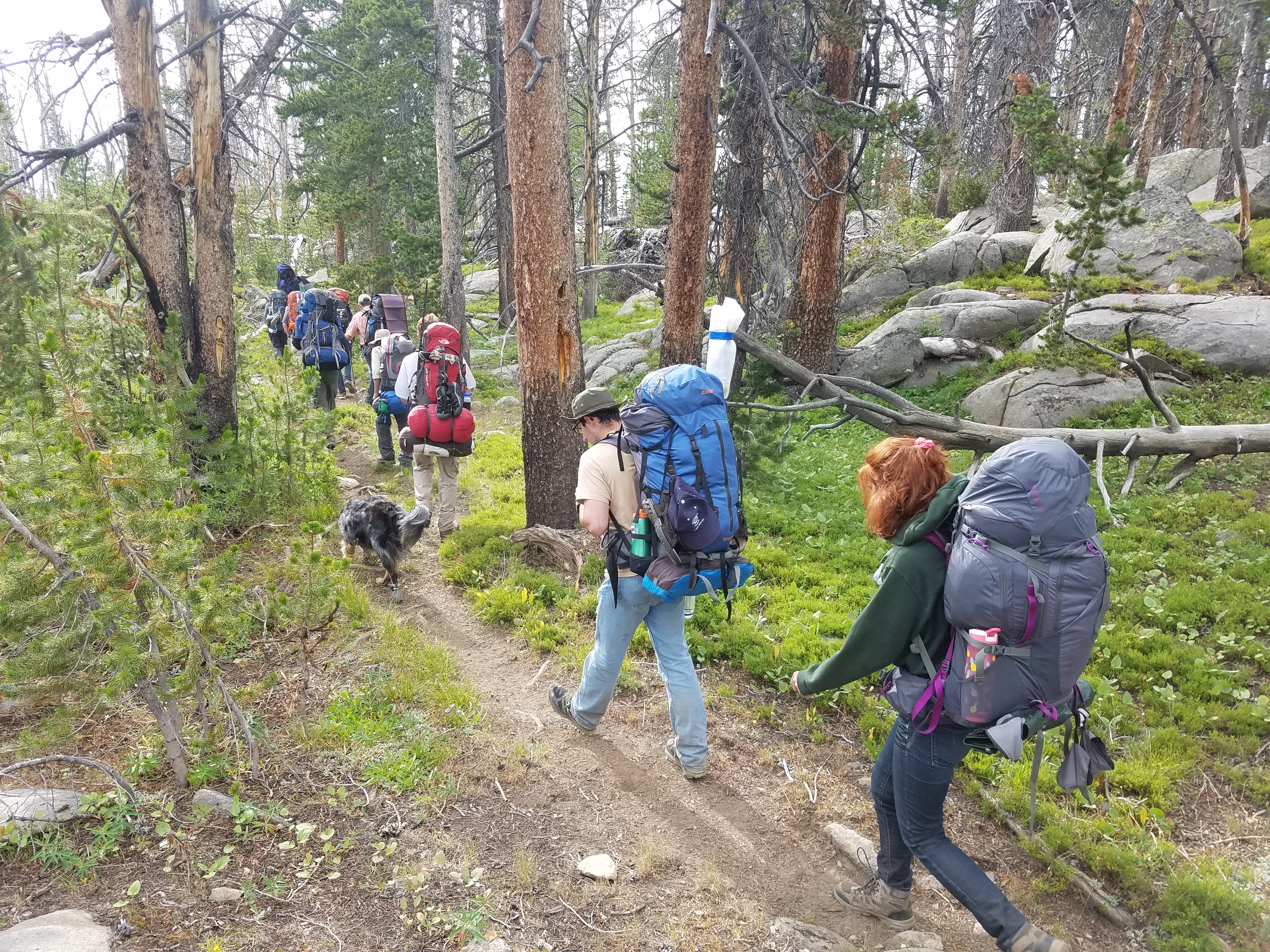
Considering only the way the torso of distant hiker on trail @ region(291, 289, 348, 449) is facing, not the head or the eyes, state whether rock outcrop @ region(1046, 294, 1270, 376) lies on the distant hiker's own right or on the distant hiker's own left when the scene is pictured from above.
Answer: on the distant hiker's own right

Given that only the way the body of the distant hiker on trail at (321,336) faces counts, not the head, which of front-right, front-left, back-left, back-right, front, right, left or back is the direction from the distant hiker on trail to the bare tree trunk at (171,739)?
back

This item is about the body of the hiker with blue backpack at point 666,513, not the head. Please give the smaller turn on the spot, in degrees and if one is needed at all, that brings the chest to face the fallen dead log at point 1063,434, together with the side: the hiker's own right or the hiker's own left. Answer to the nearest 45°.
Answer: approximately 90° to the hiker's own right

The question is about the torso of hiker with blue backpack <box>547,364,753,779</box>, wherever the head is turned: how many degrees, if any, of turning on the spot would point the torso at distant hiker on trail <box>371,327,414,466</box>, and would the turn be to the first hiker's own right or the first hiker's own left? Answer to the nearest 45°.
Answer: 0° — they already face them

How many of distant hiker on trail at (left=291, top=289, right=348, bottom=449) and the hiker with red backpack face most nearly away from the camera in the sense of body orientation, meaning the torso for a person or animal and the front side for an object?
2

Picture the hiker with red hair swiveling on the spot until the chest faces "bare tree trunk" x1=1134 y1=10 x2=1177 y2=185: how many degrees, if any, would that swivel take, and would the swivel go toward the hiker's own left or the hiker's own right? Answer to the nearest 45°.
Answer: approximately 90° to the hiker's own right

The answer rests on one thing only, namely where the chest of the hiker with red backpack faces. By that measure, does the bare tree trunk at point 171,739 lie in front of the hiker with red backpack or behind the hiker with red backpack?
behind

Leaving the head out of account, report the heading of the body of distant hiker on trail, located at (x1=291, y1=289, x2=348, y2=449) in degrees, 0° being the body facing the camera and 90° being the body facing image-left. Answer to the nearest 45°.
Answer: approximately 180°

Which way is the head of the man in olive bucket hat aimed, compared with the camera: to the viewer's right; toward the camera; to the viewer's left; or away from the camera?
to the viewer's left

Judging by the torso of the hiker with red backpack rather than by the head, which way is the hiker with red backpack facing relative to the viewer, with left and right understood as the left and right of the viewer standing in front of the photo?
facing away from the viewer

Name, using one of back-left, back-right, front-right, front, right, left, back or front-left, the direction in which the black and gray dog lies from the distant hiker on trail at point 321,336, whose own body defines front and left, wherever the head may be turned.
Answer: back

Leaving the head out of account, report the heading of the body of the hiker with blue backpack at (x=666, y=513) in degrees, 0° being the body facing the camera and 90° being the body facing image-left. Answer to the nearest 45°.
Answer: approximately 135°

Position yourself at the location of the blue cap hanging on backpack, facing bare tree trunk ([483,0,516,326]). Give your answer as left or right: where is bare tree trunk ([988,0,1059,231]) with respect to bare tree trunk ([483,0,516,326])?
right

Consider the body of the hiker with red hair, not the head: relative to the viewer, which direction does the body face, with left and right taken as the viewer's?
facing to the left of the viewer
